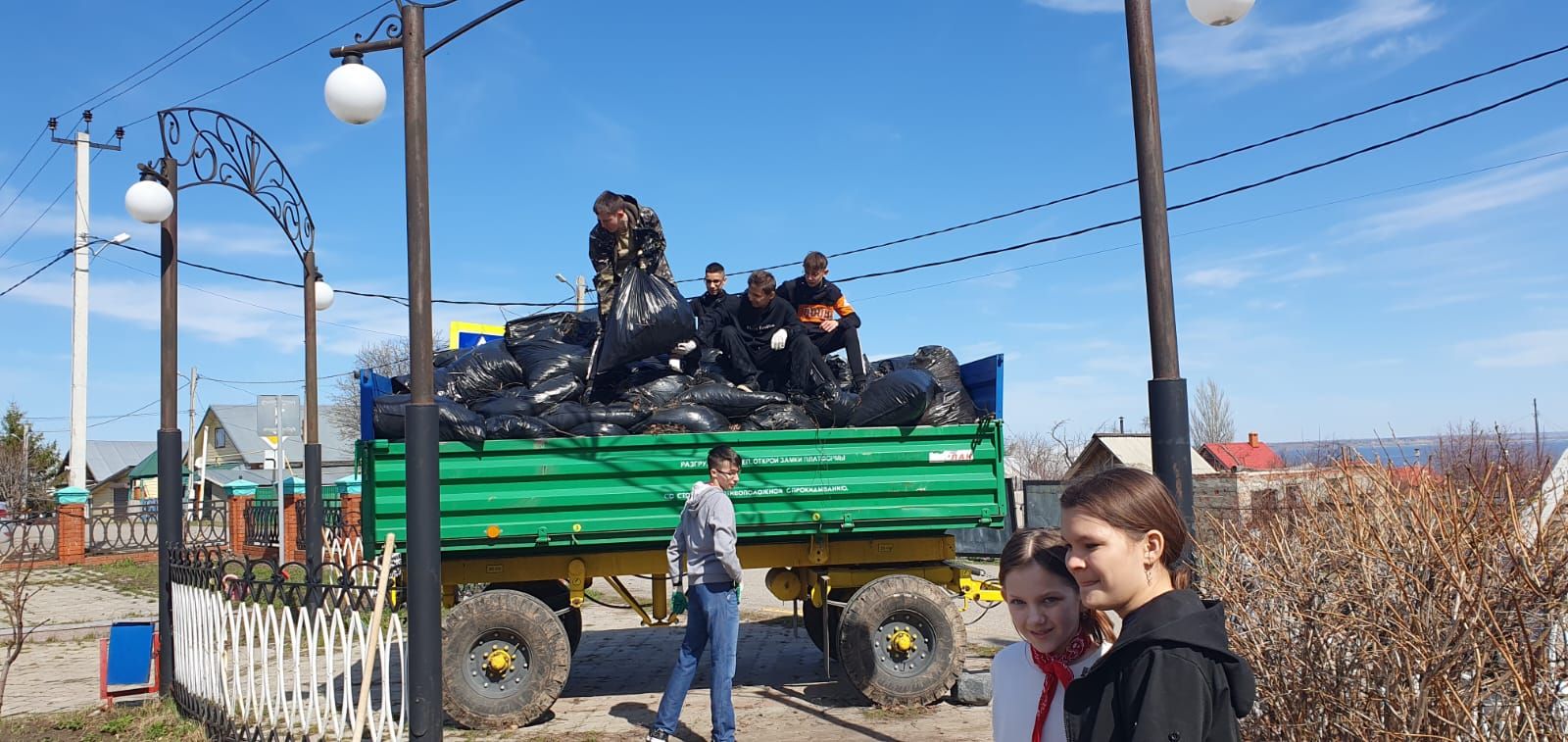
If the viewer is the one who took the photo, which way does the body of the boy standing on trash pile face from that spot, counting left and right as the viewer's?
facing the viewer and to the left of the viewer

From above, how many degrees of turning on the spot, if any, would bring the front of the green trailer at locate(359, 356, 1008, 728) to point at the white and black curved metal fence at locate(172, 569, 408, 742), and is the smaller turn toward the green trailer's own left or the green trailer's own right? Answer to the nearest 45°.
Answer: approximately 135° to the green trailer's own right

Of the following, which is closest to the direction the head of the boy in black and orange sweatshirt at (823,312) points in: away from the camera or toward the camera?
toward the camera

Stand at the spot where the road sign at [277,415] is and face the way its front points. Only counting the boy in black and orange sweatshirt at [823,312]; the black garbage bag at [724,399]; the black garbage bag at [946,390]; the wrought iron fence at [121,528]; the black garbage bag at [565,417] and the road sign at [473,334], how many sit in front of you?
1

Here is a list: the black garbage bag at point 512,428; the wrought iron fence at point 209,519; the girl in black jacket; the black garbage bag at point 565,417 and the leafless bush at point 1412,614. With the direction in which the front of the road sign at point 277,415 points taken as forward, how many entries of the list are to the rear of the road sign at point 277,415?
4

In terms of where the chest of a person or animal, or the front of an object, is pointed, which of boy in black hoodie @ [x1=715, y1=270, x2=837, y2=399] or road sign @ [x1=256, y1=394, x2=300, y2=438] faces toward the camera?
the boy in black hoodie

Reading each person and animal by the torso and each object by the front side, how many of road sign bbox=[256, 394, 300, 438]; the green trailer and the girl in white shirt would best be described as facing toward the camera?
1

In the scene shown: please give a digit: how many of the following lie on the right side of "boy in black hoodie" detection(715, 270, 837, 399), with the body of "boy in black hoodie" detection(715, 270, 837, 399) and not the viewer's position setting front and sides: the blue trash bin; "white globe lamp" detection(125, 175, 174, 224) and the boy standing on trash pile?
3

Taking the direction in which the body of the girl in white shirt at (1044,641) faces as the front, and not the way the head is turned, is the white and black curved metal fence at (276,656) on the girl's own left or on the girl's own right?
on the girl's own right

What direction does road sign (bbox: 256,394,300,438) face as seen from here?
away from the camera

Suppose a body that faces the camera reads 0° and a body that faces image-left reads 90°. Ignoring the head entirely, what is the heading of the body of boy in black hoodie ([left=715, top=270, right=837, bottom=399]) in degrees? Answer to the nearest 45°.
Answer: approximately 0°

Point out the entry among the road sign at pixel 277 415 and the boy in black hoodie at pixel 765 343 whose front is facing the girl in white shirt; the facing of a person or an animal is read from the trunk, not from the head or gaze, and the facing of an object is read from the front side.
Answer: the boy in black hoodie

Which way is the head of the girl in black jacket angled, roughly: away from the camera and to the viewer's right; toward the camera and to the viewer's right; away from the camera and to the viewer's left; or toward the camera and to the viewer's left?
toward the camera and to the viewer's left

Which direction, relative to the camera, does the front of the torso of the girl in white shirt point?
toward the camera

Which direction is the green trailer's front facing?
to the viewer's right

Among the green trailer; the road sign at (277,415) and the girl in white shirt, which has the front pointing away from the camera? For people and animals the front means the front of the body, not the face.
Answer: the road sign

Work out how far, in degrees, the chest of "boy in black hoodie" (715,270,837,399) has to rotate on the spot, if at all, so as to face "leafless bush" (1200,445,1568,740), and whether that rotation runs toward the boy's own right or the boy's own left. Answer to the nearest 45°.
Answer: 0° — they already face it

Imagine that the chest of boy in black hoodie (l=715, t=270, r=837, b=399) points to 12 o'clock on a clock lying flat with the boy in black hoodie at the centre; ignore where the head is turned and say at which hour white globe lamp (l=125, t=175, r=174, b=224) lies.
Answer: The white globe lamp is roughly at 3 o'clock from the boy in black hoodie.
